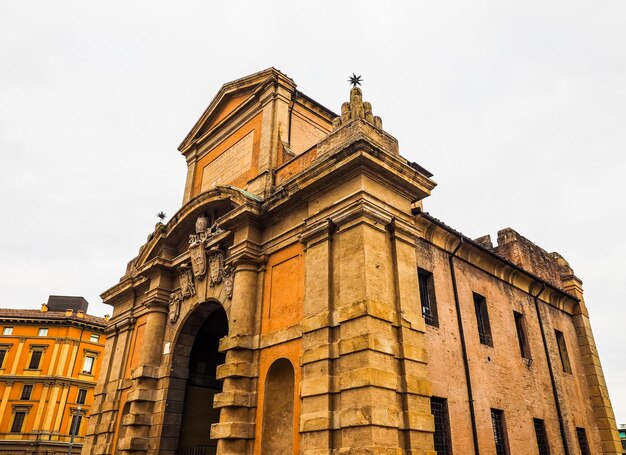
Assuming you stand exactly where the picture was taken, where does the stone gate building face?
facing the viewer and to the left of the viewer
